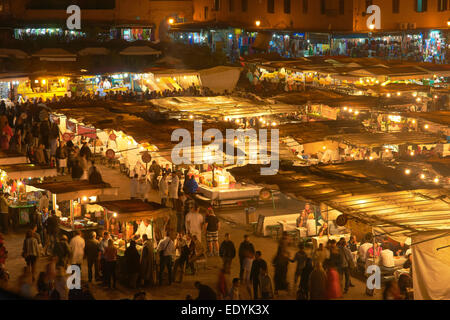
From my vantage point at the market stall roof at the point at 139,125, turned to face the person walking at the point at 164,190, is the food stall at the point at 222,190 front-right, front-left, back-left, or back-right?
front-left

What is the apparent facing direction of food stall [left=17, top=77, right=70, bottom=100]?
toward the camera

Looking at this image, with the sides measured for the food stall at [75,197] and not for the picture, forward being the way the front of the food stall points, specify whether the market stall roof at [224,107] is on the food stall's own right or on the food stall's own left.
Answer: on the food stall's own left

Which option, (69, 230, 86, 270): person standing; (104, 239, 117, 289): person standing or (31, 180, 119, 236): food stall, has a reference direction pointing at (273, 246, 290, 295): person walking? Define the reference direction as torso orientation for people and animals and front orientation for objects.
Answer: the food stall

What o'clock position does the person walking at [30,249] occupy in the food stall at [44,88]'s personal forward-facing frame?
The person walking is roughly at 12 o'clock from the food stall.

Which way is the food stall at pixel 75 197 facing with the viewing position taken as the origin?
facing the viewer and to the right of the viewer

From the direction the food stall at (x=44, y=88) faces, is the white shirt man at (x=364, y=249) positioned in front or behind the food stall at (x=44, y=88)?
in front

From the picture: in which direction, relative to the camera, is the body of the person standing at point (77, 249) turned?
away from the camera

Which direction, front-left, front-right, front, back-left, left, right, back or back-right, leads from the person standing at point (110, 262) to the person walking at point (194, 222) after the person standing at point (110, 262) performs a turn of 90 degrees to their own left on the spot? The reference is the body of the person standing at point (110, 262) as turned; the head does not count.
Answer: back-right

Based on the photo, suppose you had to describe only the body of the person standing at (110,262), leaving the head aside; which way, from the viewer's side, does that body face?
away from the camera
